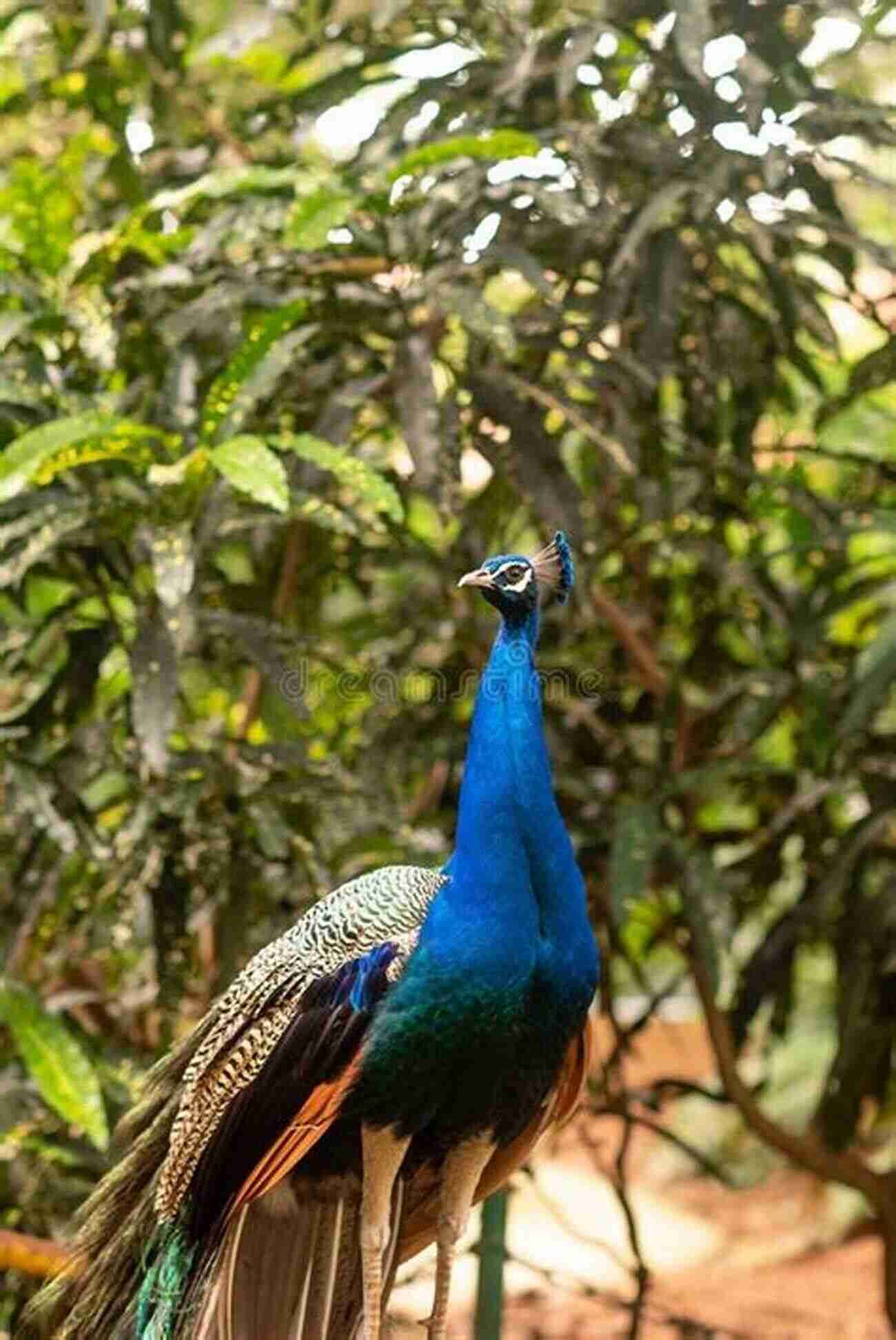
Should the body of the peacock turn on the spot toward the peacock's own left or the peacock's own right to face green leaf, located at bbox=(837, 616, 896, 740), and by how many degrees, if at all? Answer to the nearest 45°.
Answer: approximately 90° to the peacock's own left

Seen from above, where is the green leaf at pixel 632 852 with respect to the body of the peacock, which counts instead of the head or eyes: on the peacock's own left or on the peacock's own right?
on the peacock's own left

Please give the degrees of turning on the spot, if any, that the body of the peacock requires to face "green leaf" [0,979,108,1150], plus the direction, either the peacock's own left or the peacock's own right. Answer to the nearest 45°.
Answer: approximately 180°

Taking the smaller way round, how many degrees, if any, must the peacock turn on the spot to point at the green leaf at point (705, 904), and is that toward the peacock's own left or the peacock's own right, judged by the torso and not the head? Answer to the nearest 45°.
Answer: approximately 90° to the peacock's own left

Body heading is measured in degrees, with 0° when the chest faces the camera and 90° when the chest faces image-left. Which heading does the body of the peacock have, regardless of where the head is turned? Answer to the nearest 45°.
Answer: approximately 315°
